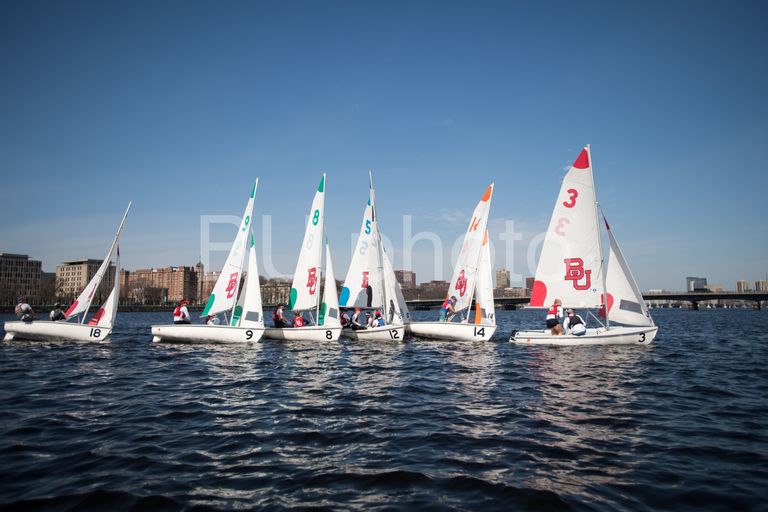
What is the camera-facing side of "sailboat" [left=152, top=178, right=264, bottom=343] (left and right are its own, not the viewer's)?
right

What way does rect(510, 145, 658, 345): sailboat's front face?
to the viewer's right

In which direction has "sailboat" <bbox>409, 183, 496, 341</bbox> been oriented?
to the viewer's right

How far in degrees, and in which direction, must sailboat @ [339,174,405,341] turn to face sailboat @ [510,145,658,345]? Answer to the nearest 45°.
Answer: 0° — it already faces it

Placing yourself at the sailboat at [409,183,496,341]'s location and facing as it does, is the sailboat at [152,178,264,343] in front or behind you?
behind

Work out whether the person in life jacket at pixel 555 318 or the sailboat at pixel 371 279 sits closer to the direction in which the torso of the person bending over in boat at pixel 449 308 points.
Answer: the person in life jacket
